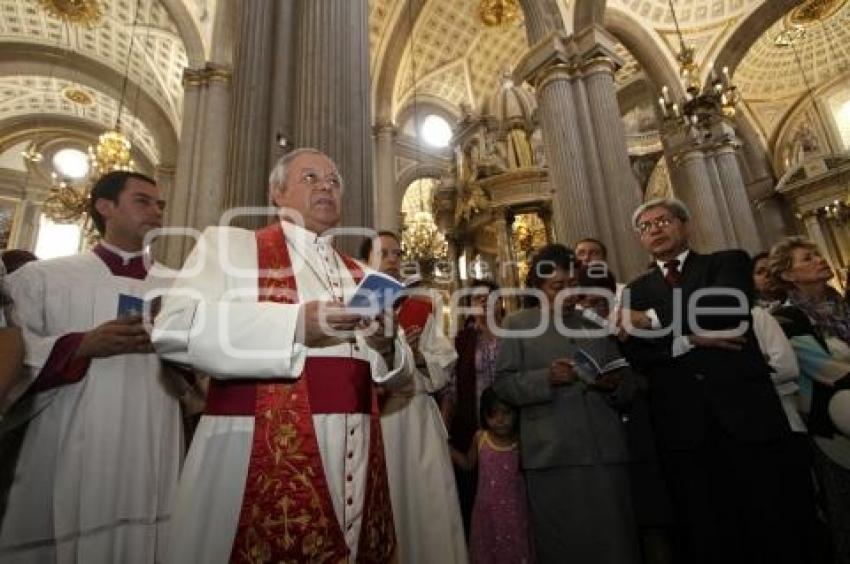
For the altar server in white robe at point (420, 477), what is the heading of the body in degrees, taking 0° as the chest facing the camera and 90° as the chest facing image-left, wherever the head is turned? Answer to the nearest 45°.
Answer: approximately 315°

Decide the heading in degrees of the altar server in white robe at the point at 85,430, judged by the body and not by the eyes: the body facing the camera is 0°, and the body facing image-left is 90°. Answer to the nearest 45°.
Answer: approximately 315°

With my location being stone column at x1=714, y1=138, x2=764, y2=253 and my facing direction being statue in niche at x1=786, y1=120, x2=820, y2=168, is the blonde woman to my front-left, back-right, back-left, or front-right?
back-right

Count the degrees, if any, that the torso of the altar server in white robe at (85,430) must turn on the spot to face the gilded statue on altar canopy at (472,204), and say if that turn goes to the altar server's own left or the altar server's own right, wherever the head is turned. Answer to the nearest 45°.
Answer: approximately 90° to the altar server's own left

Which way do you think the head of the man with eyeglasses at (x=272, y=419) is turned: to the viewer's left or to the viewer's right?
to the viewer's right
